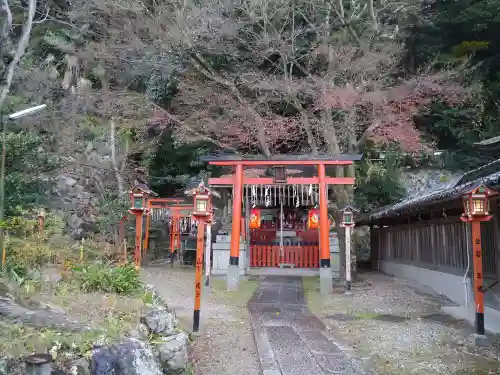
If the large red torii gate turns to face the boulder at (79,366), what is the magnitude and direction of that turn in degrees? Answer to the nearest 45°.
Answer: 0° — it already faces it

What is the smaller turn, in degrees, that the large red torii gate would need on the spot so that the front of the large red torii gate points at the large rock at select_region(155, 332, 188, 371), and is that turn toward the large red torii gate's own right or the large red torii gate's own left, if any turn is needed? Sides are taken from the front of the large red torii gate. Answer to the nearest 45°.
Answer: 0° — it already faces it

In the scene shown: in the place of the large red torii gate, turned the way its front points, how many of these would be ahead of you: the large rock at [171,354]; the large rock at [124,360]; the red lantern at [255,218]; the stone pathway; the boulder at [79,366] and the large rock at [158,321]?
5

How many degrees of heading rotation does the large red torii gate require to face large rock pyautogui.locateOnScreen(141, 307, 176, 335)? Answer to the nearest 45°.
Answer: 0° — it already faces it

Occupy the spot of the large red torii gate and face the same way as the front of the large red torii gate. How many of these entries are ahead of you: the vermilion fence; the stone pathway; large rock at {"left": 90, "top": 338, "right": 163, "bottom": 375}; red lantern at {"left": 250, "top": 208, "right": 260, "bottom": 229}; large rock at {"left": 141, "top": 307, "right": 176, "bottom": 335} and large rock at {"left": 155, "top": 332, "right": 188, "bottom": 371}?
4

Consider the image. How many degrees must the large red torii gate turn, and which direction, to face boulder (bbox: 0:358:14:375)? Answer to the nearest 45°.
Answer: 0° — it already faces it

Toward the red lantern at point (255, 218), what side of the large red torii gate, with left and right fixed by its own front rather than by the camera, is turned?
back

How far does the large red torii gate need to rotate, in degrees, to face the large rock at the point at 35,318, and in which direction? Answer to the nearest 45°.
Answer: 0° — it already faces it

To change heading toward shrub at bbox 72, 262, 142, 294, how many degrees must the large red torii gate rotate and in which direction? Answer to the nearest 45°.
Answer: approximately 45° to its right

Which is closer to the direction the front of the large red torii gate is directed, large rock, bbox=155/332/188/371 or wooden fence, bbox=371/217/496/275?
the large rock

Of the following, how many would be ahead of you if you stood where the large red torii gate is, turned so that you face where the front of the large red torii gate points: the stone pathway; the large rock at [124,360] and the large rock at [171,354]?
3

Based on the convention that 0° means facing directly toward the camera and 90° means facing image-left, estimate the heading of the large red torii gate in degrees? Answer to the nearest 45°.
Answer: approximately 0°
